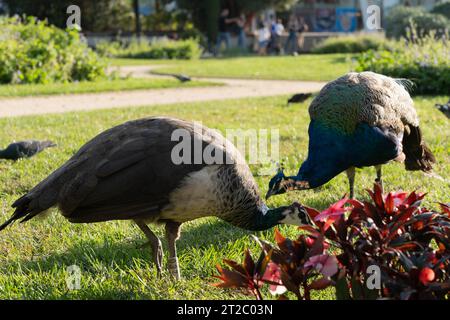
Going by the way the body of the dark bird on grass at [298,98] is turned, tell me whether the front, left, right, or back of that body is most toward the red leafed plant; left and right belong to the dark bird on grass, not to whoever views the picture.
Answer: left

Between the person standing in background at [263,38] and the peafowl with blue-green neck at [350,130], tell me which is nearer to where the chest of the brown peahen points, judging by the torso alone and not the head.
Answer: the peafowl with blue-green neck

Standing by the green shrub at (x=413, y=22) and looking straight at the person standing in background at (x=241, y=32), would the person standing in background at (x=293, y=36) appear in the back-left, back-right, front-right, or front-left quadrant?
front-left

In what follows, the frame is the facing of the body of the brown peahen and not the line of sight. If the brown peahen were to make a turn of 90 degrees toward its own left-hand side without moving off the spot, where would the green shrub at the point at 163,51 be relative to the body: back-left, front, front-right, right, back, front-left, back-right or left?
front

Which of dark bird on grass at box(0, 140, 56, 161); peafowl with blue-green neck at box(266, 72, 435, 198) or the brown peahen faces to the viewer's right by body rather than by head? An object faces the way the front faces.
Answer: the brown peahen

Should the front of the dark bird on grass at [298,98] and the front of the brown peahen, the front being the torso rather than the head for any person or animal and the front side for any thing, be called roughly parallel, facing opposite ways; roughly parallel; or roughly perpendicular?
roughly parallel, facing opposite ways

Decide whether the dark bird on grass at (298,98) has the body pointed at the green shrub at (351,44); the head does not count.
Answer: no

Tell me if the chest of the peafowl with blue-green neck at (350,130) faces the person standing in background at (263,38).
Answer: no

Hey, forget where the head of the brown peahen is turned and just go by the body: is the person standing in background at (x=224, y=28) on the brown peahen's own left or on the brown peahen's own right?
on the brown peahen's own left

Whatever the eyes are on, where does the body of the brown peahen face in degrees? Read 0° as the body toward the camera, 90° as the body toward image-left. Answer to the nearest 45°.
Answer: approximately 270°

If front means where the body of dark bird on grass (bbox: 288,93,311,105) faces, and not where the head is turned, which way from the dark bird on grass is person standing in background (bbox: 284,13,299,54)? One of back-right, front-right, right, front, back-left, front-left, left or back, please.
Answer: right

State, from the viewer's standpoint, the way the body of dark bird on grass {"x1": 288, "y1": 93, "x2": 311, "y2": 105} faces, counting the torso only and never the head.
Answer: to the viewer's left

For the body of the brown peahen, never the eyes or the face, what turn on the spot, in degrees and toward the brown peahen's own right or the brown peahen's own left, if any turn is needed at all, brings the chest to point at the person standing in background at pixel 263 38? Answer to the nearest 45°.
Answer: approximately 90° to the brown peahen's own left
